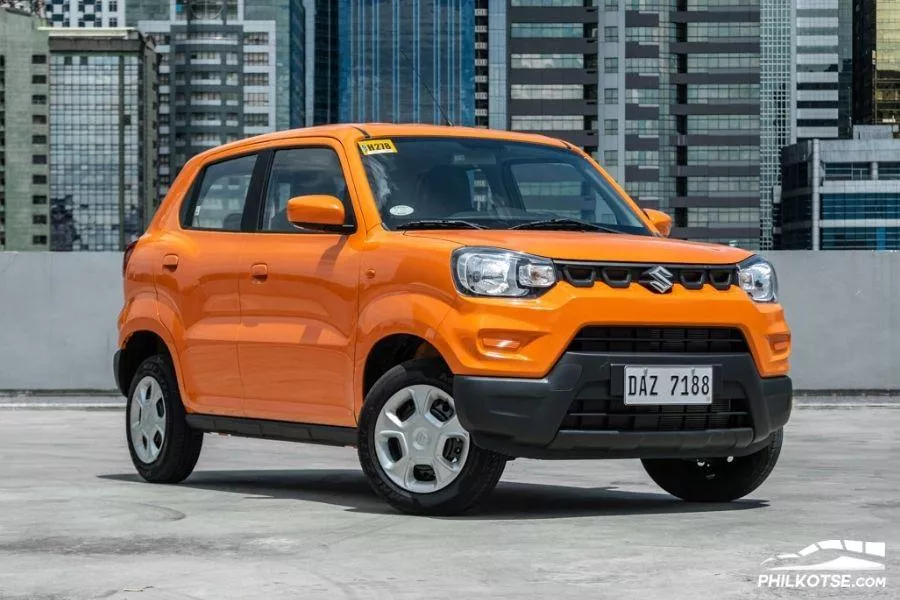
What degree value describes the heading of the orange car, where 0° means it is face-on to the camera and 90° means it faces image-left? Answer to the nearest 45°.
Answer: approximately 315°
